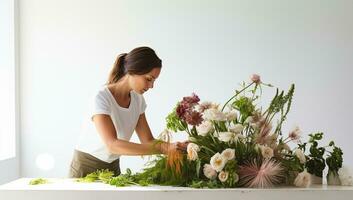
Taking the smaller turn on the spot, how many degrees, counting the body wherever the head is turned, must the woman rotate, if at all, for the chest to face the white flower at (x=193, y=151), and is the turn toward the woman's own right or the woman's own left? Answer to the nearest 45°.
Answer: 0° — they already face it

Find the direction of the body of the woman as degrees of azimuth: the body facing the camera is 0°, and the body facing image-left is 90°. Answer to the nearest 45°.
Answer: approximately 315°

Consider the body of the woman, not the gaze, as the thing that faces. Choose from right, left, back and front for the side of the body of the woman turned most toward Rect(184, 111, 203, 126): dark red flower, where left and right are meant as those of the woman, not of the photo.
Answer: front
